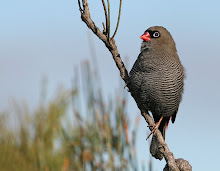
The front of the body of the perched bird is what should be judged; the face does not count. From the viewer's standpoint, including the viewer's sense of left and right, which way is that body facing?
facing the viewer and to the left of the viewer
